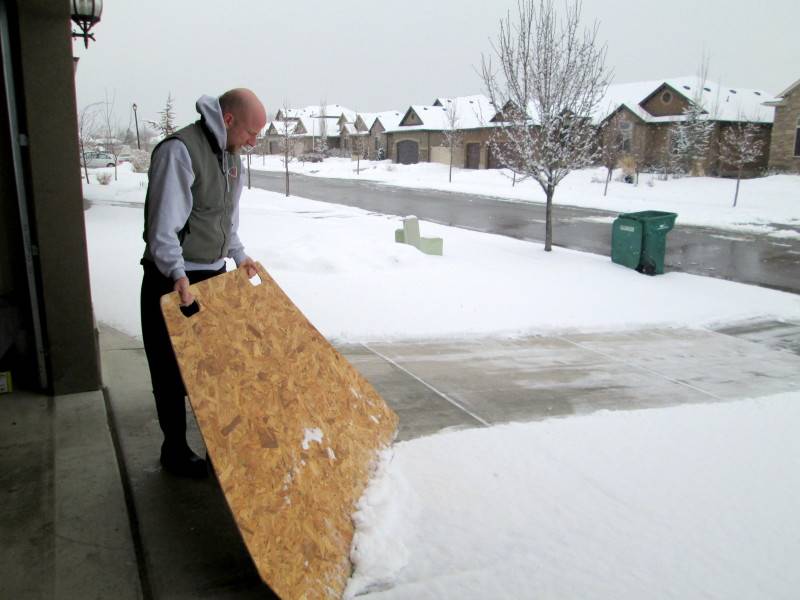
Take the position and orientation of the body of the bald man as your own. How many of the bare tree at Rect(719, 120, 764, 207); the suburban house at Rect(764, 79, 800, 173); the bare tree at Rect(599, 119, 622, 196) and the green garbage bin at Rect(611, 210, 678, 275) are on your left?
4

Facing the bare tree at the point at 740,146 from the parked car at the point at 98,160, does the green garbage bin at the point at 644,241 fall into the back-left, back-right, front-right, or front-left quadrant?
front-right

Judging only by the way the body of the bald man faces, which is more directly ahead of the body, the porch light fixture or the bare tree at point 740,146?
the bare tree

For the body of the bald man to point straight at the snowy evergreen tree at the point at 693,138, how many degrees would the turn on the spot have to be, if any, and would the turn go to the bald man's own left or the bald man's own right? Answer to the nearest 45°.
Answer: approximately 90° to the bald man's own left

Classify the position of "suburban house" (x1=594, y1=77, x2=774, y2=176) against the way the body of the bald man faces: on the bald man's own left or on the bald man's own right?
on the bald man's own left

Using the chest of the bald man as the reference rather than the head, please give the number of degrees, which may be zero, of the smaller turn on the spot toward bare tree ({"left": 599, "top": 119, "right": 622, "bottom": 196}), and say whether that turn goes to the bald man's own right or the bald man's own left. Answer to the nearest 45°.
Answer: approximately 90° to the bald man's own left

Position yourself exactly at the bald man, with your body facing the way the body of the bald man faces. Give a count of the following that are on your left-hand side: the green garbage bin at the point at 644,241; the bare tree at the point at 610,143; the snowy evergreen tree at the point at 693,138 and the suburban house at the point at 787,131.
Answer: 4

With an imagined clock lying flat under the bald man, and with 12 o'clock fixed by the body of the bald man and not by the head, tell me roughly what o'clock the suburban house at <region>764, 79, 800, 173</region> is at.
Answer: The suburban house is roughly at 9 o'clock from the bald man.

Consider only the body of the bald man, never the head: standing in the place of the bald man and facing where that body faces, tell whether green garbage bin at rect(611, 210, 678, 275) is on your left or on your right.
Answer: on your left

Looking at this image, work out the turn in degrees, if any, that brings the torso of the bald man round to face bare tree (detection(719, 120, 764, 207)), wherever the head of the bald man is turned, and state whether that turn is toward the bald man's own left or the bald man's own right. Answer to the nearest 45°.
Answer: approximately 90° to the bald man's own left

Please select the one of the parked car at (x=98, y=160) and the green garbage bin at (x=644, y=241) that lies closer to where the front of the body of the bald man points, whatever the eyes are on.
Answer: the green garbage bin

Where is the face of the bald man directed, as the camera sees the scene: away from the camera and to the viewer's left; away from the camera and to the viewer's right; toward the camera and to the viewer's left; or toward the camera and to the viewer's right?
toward the camera and to the viewer's right

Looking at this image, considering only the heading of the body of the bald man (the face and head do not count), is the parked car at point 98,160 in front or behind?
behind

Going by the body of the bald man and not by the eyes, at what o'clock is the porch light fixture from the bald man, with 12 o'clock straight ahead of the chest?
The porch light fixture is roughly at 7 o'clock from the bald man.
